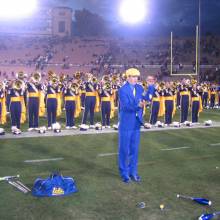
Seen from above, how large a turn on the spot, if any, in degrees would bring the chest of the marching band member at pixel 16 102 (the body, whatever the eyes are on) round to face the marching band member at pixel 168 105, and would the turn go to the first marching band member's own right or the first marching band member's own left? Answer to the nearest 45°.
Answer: approximately 90° to the first marching band member's own left

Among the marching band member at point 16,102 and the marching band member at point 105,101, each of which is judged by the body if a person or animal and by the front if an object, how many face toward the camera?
2

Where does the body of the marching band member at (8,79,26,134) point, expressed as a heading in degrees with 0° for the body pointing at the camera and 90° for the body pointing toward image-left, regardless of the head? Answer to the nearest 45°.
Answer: approximately 0°

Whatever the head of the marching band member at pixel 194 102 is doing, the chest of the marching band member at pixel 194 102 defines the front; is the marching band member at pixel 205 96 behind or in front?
behind

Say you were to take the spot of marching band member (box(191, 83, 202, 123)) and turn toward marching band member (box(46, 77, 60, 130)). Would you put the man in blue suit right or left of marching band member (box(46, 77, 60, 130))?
left

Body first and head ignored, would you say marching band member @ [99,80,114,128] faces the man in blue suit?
yes

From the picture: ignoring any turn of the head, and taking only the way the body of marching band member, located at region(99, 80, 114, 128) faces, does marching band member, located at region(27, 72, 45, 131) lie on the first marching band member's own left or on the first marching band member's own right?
on the first marching band member's own right

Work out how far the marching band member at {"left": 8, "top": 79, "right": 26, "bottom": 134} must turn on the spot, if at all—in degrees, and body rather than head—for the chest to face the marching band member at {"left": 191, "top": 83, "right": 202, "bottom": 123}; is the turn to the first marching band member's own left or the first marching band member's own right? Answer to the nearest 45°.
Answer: approximately 90° to the first marching band member's own left

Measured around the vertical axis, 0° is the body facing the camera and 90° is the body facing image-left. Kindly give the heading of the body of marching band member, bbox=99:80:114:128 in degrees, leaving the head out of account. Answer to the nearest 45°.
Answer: approximately 0°
